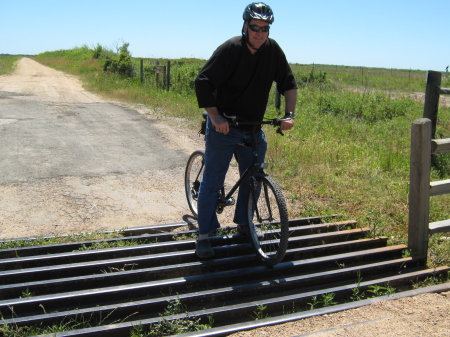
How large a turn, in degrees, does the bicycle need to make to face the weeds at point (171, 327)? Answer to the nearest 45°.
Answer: approximately 90° to its right

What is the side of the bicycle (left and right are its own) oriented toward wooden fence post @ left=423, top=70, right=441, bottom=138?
left

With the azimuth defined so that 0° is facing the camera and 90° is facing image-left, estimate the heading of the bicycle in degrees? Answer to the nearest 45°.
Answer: approximately 315°

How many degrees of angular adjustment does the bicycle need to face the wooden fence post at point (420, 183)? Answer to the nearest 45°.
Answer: approximately 45° to its left
